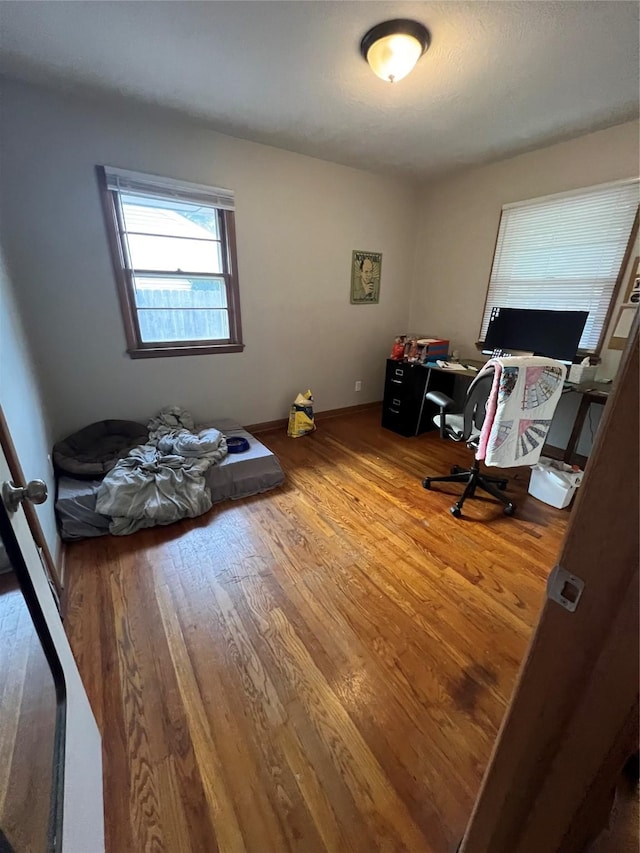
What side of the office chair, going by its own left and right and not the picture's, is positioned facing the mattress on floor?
left

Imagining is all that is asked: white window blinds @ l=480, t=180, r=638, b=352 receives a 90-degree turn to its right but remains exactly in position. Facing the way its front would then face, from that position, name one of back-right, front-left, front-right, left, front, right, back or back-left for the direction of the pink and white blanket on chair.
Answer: back-left

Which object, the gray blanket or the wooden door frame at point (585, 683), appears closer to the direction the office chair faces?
the gray blanket

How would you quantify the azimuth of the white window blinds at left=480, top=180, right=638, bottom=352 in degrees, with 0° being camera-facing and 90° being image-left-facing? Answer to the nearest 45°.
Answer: approximately 45°

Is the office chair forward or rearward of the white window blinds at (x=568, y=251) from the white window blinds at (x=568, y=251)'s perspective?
forward

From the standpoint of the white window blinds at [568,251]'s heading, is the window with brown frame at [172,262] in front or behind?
in front

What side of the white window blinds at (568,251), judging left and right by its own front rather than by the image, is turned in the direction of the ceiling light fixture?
front

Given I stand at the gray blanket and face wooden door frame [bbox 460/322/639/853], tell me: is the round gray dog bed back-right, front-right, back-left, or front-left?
back-right

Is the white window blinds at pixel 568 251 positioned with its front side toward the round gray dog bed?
yes
